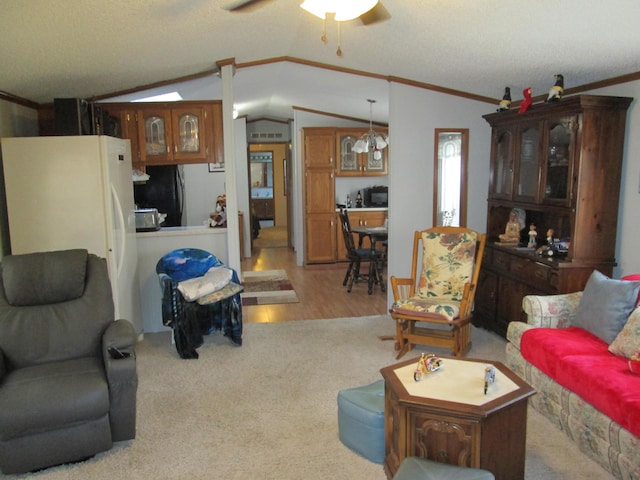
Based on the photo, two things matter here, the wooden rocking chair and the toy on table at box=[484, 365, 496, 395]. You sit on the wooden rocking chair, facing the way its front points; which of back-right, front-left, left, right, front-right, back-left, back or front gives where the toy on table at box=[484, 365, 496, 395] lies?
front-left

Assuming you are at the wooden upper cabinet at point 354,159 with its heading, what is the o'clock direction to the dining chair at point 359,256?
The dining chair is roughly at 12 o'clock from the wooden upper cabinet.

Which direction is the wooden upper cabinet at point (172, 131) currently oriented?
toward the camera

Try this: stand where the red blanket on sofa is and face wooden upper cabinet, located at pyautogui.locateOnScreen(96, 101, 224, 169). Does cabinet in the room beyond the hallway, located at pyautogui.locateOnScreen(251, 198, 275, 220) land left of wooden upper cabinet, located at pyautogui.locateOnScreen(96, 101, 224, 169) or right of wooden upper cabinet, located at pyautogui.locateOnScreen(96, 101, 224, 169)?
right

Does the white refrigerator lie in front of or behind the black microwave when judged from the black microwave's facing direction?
in front

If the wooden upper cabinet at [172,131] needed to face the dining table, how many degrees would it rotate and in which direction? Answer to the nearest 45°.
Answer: approximately 90° to its left

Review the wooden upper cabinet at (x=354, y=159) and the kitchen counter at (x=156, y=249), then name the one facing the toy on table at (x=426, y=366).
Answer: the wooden upper cabinet

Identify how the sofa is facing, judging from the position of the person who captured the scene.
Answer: facing the viewer and to the left of the viewer

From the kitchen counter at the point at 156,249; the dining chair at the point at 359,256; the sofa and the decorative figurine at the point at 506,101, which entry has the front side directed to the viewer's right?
the dining chair

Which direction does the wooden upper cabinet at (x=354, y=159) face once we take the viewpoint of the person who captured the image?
facing the viewer

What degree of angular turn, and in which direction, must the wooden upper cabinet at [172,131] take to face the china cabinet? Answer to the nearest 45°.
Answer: approximately 45° to its left

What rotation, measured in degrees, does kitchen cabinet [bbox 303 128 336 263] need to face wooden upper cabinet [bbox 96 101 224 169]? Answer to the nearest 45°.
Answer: approximately 45° to its right

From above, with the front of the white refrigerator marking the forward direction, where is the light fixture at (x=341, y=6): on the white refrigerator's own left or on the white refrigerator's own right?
on the white refrigerator's own right

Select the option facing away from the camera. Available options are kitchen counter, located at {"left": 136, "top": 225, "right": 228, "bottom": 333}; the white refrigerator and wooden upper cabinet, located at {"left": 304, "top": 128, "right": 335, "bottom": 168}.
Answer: the kitchen counter

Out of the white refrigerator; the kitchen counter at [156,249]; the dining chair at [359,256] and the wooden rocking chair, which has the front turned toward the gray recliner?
the wooden rocking chair

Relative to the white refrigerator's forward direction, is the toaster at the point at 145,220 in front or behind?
in front

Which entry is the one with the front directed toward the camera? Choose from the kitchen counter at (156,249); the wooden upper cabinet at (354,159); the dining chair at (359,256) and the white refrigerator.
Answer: the wooden upper cabinet

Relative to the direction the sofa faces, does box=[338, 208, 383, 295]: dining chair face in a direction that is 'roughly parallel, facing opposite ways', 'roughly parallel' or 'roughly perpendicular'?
roughly parallel, facing opposite ways
